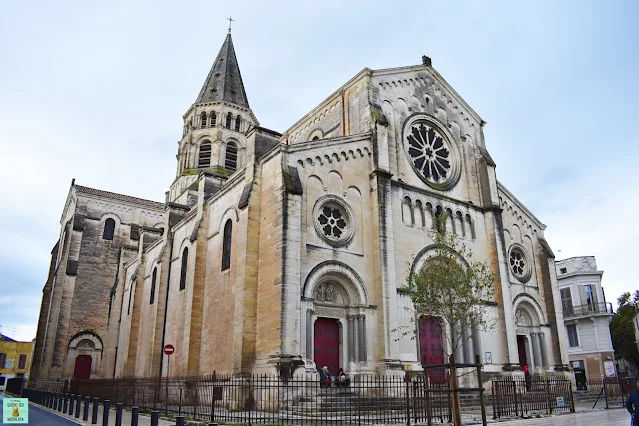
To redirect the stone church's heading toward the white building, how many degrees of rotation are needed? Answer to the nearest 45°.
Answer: approximately 90° to its left

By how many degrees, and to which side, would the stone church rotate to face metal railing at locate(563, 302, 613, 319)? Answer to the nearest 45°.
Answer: approximately 90° to its left

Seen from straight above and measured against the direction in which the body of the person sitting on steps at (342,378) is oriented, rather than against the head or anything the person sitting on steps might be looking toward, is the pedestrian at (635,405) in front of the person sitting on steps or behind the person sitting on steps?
in front

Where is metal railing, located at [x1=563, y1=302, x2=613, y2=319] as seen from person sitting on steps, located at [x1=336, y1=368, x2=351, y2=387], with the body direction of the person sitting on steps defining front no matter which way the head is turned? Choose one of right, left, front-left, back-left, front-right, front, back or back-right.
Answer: left

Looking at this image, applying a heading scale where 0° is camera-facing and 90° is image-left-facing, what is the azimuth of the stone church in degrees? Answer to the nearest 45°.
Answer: approximately 315°

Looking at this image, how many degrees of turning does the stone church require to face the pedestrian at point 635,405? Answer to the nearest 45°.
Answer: approximately 45° to its right

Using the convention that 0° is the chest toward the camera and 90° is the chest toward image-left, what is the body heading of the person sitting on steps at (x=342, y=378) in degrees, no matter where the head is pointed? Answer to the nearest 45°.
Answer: approximately 315°

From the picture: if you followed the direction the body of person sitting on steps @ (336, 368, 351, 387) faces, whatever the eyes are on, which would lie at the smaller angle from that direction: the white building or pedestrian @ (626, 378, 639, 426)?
the pedestrian

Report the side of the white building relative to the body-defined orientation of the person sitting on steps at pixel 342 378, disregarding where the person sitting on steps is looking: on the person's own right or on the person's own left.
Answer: on the person's own left
